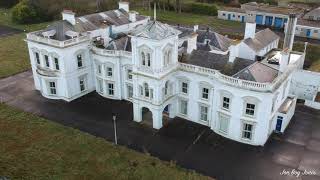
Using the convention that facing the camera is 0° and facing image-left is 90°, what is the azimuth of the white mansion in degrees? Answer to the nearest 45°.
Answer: approximately 45°
